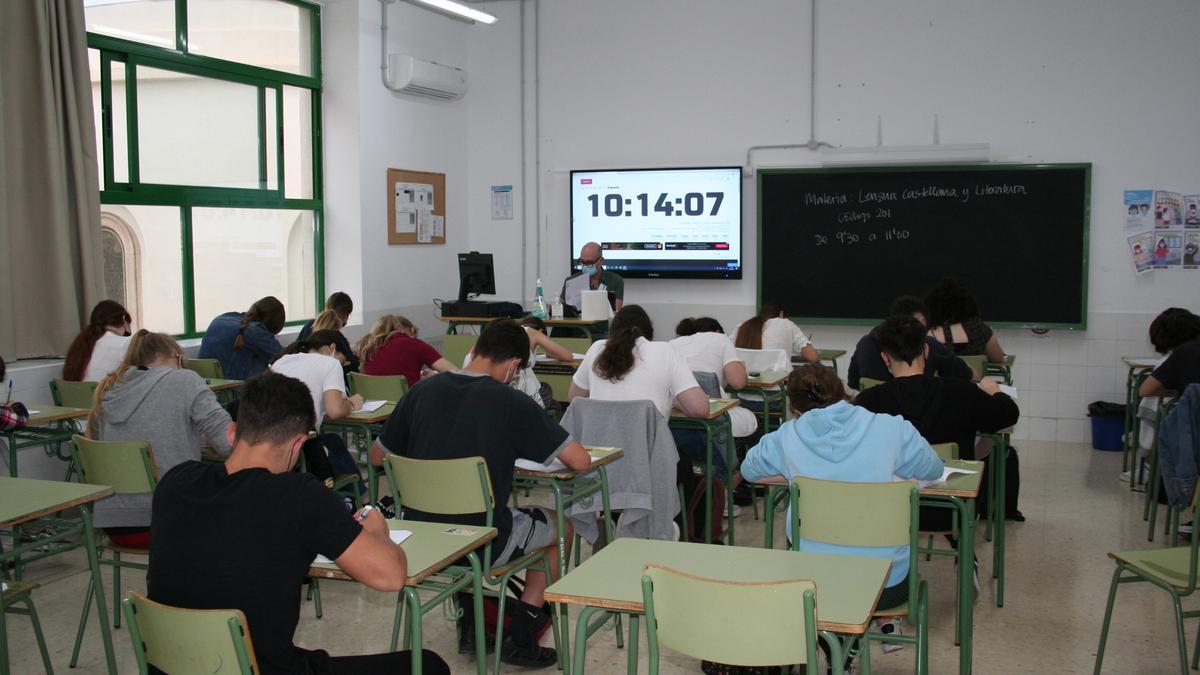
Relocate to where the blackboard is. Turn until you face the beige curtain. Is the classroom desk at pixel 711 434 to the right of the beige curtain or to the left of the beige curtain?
left

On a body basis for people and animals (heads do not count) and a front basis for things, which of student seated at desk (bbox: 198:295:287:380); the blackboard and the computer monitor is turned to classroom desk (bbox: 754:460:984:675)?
the blackboard

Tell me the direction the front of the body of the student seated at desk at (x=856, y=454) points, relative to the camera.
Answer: away from the camera

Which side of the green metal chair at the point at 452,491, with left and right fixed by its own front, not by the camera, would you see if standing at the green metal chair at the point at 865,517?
right

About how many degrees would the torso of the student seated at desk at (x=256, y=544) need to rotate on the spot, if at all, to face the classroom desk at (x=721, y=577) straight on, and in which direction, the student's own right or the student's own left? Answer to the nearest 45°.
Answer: approximately 45° to the student's own right

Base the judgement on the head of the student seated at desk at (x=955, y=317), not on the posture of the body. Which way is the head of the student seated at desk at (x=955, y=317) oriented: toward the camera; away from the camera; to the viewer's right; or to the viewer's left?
away from the camera

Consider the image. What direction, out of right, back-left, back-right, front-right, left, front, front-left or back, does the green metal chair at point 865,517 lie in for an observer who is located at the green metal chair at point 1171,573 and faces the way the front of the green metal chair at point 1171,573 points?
left

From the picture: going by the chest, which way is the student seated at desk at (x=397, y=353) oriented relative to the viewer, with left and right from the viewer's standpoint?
facing away from the viewer and to the right of the viewer

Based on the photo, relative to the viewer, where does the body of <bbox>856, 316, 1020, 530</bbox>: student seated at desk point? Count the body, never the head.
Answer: away from the camera

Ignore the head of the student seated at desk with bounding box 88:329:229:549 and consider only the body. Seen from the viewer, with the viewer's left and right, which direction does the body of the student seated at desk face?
facing away from the viewer and to the right of the viewer

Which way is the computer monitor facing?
away from the camera

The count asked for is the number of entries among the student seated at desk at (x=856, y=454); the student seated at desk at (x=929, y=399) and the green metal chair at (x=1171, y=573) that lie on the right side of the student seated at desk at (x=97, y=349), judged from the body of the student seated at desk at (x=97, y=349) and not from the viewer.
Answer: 3
